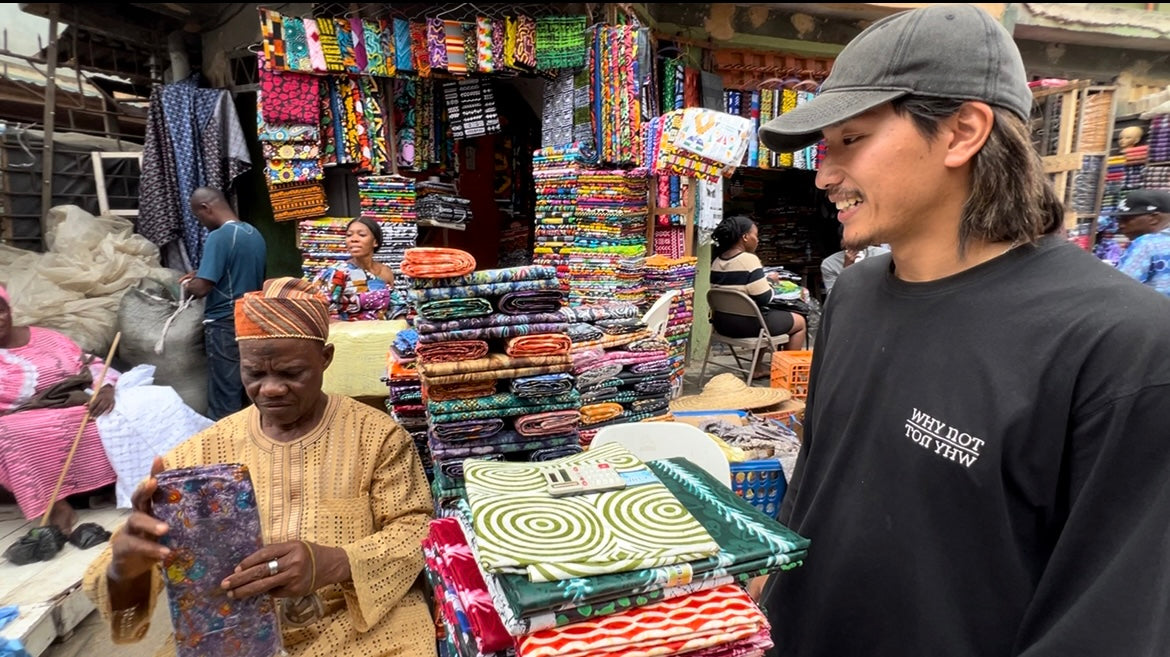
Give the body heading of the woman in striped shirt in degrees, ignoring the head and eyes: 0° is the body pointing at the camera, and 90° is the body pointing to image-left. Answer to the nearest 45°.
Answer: approximately 225°

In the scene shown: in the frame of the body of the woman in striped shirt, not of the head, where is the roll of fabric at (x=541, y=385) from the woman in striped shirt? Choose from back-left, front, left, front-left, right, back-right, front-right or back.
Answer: back-right

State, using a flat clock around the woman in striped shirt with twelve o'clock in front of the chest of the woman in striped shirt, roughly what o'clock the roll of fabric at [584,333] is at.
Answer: The roll of fabric is roughly at 5 o'clock from the woman in striped shirt.

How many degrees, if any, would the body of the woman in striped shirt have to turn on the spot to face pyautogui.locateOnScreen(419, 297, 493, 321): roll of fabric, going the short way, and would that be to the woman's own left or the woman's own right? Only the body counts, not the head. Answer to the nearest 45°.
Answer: approximately 135° to the woman's own right

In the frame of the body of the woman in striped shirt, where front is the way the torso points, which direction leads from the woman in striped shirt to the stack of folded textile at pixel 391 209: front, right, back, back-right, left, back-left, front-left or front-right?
back-left

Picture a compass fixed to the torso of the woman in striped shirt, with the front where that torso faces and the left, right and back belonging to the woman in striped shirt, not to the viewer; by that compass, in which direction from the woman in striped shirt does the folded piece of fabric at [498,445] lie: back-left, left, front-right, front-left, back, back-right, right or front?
back-right

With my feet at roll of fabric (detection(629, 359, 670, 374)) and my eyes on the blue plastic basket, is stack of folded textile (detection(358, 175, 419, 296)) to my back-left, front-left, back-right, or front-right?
back-right

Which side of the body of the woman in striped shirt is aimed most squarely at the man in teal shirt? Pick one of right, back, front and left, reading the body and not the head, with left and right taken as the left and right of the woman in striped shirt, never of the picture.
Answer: back

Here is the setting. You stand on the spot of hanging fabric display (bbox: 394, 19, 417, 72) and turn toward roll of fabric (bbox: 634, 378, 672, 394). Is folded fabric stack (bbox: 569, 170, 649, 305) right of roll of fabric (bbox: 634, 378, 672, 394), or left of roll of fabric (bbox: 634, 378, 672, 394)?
left
